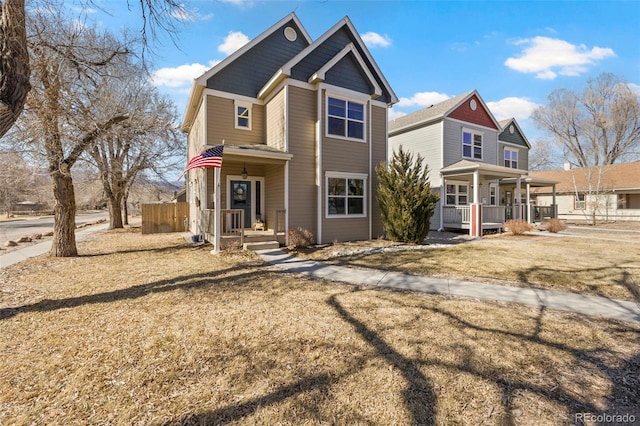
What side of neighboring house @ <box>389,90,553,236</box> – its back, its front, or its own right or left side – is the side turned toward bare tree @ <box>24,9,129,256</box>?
right

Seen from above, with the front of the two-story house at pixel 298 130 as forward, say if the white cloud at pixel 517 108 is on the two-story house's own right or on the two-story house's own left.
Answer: on the two-story house's own left

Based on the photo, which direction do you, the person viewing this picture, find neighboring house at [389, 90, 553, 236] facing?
facing the viewer and to the right of the viewer

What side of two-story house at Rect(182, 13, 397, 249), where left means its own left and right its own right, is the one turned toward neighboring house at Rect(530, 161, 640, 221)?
left

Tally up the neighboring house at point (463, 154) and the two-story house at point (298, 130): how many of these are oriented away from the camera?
0

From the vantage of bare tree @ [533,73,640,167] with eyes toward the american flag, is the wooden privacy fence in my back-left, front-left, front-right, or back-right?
front-right

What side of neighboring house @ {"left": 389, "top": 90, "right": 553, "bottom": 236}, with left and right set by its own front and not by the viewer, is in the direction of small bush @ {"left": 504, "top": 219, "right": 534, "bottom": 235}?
front

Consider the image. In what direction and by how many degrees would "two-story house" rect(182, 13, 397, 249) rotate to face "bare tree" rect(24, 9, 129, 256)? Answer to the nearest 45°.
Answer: approximately 90° to its right

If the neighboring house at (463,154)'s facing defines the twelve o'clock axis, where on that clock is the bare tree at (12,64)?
The bare tree is roughly at 2 o'clock from the neighboring house.
